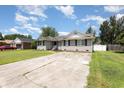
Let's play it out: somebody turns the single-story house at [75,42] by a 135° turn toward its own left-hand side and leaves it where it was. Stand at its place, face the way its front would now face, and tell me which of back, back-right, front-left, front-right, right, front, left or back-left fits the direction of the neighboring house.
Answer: left

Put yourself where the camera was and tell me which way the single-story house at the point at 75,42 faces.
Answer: facing the viewer
